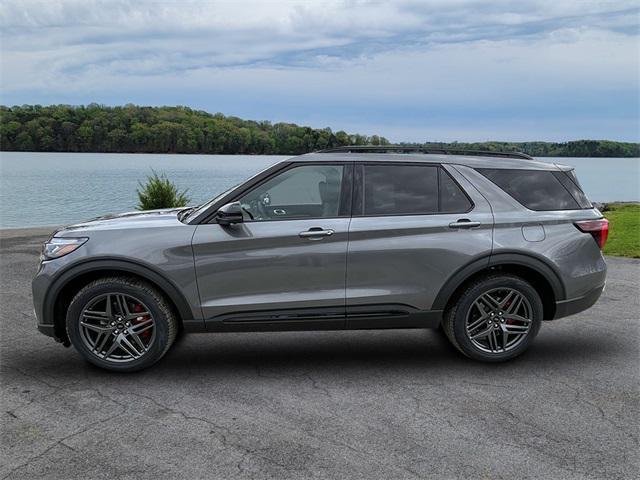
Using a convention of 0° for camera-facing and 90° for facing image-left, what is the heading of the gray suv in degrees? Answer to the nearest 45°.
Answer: approximately 90°

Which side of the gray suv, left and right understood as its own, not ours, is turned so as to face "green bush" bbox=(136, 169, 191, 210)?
right
